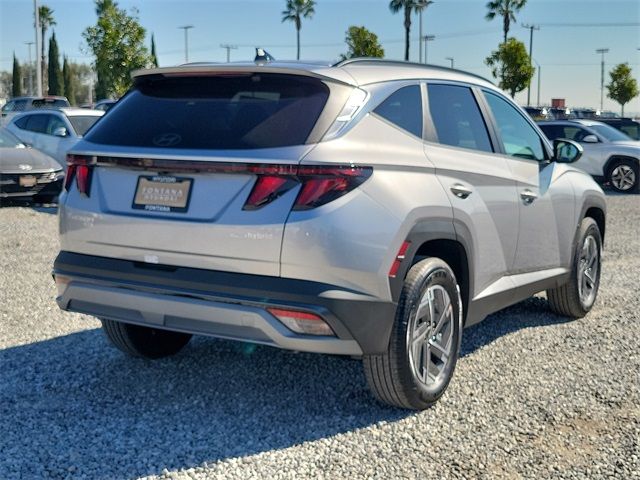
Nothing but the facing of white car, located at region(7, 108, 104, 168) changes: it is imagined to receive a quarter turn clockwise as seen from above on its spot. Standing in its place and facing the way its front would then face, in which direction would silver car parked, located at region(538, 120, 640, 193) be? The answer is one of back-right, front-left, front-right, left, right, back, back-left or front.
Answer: back-left

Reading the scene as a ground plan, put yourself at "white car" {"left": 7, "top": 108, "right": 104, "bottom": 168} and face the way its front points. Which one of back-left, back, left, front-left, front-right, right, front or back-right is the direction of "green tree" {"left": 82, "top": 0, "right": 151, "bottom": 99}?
back-left

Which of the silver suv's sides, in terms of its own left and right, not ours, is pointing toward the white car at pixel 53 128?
left

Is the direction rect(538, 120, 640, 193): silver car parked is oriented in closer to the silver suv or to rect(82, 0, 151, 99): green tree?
the silver suv

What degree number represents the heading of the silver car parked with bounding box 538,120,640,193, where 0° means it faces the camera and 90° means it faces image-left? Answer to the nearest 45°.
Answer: approximately 315°

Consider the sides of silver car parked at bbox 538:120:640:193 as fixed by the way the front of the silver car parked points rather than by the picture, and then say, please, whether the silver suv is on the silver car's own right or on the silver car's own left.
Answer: on the silver car's own right

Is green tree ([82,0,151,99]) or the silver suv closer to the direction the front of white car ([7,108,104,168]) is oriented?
the silver suv

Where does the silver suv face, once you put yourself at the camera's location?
facing away from the viewer and to the right of the viewer

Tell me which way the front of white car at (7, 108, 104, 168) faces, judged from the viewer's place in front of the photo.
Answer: facing the viewer and to the right of the viewer
